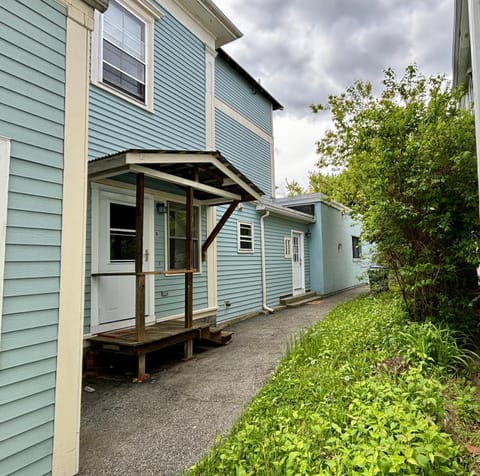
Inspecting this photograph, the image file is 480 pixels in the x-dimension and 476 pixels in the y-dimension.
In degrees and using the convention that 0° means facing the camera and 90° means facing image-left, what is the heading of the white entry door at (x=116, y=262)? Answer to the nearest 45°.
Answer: approximately 315°

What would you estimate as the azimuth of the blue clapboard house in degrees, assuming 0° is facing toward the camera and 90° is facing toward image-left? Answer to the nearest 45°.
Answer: approximately 315°

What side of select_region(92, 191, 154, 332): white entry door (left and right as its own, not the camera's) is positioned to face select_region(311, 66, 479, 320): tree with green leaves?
front

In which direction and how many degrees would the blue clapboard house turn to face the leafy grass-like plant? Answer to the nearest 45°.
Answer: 0° — it already faces it

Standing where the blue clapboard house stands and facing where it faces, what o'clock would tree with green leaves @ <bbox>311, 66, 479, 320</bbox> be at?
The tree with green leaves is roughly at 11 o'clock from the blue clapboard house.

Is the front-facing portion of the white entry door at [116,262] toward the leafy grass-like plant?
yes
